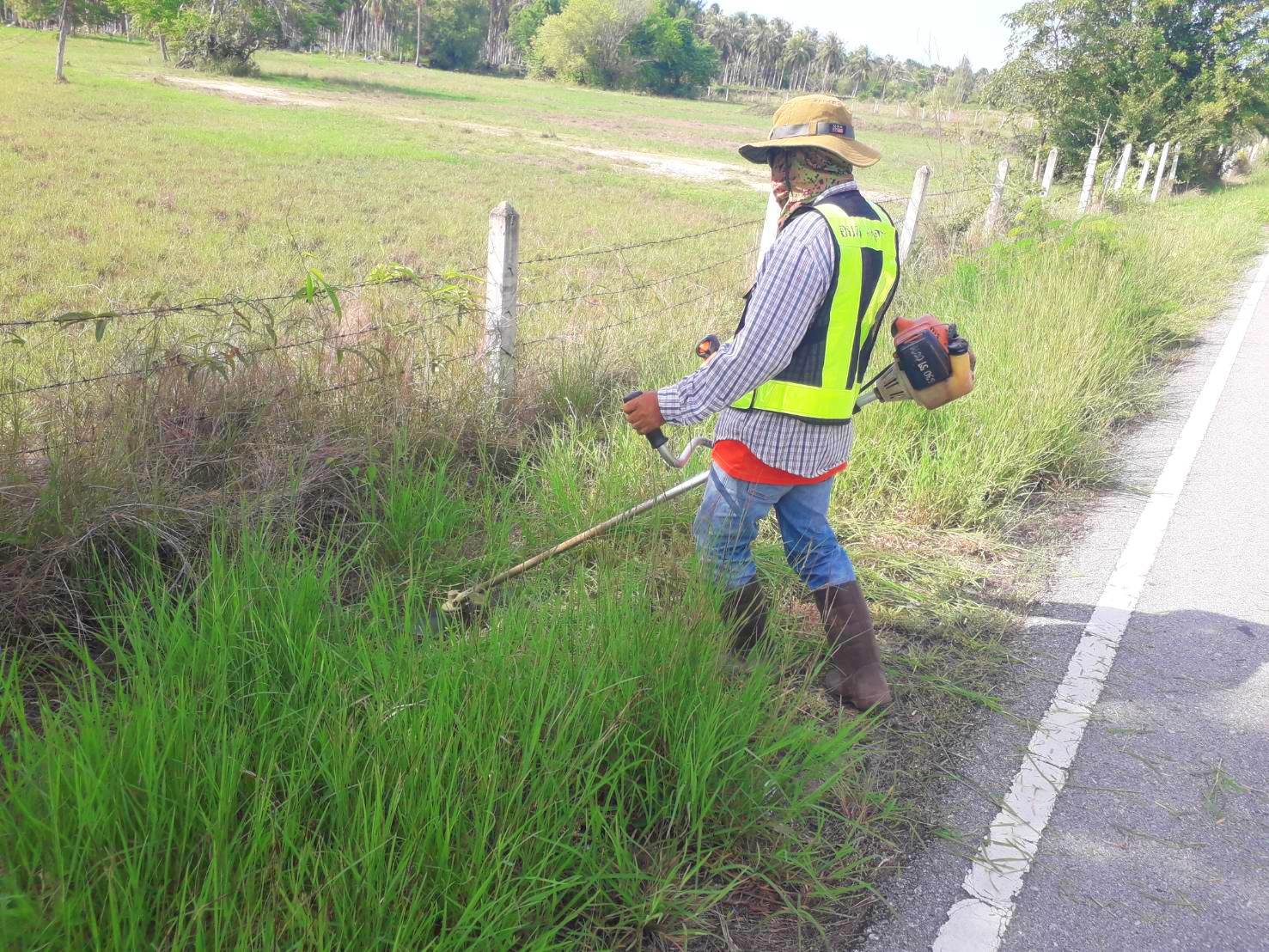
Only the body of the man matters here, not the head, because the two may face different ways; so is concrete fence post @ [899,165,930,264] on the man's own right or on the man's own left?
on the man's own right

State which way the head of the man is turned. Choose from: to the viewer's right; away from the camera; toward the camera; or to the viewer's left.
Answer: to the viewer's left

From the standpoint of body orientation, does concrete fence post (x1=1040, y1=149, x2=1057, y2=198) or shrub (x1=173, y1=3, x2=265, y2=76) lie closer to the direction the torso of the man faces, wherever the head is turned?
the shrub

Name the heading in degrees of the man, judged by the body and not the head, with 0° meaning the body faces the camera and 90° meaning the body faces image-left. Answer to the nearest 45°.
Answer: approximately 135°
